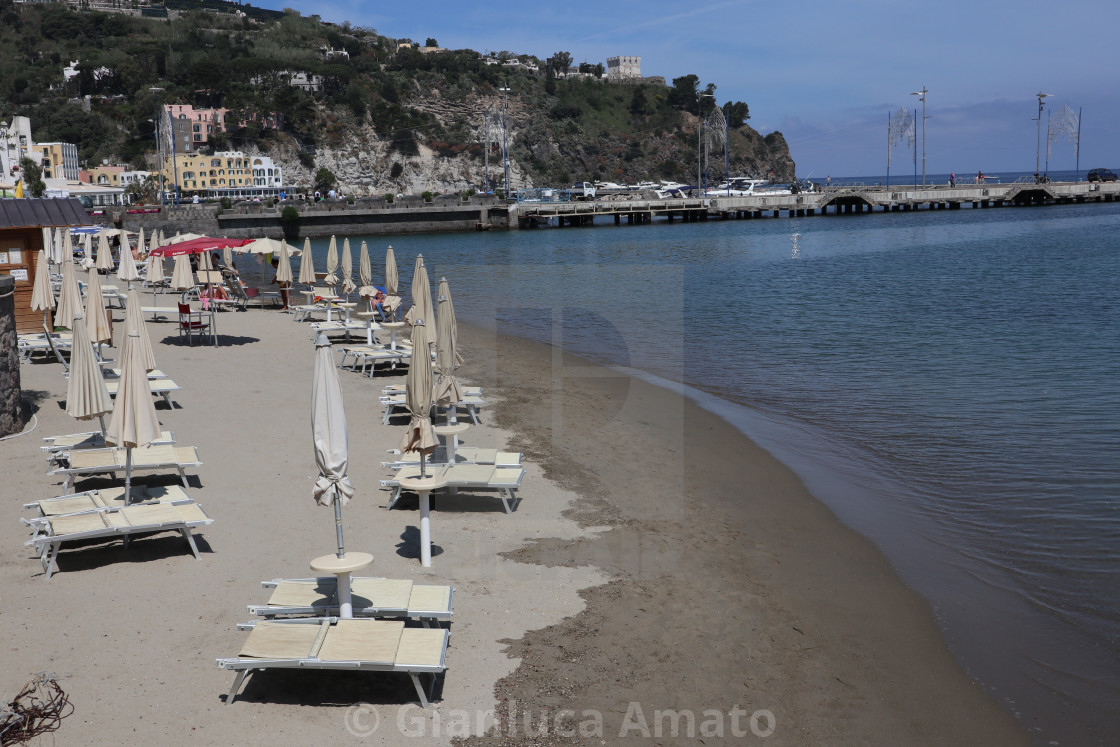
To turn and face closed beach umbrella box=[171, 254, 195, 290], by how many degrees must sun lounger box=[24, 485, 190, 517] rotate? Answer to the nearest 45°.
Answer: approximately 90° to its left

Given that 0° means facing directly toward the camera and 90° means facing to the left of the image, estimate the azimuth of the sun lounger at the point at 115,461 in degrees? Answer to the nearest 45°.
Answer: approximately 270°

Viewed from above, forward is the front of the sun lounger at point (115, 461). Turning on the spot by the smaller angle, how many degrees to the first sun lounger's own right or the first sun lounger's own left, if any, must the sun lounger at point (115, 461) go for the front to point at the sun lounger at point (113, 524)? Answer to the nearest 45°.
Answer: approximately 90° to the first sun lounger's own right

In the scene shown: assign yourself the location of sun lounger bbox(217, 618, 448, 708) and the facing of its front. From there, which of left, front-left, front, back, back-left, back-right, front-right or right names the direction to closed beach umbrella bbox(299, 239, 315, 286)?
left

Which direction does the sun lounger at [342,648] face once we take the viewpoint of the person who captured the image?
facing to the right of the viewer

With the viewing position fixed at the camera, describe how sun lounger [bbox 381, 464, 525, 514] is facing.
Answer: facing to the right of the viewer

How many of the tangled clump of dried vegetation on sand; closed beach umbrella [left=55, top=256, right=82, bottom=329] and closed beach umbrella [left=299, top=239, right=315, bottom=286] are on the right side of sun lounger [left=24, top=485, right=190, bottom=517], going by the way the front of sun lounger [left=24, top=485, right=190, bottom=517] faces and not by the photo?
1

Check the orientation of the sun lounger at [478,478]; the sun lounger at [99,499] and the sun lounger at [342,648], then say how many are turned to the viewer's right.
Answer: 3

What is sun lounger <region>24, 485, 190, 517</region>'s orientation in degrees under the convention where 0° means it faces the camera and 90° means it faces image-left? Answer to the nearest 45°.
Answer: approximately 270°

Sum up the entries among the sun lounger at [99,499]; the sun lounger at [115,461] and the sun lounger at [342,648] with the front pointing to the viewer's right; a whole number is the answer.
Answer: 3

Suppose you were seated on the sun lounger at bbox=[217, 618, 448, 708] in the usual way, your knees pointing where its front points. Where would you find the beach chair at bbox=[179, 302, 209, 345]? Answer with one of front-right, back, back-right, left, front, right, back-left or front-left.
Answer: left

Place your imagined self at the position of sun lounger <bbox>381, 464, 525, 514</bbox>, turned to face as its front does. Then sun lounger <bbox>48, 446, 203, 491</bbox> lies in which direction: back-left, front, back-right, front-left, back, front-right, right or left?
back

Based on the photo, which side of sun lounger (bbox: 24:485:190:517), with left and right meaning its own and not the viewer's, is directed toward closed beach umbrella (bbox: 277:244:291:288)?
left
